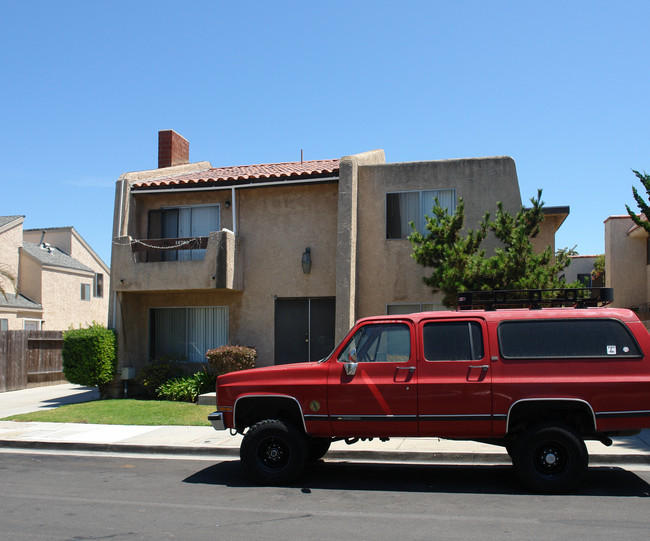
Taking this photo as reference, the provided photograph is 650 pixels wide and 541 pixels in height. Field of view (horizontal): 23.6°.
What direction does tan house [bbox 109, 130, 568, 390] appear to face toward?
toward the camera

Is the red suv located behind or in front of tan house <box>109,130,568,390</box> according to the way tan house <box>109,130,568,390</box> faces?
in front

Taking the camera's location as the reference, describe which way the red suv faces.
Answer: facing to the left of the viewer

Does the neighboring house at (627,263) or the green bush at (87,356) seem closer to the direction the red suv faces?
the green bush

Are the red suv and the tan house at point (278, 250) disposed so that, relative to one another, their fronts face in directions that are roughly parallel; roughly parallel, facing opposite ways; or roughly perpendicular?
roughly perpendicular

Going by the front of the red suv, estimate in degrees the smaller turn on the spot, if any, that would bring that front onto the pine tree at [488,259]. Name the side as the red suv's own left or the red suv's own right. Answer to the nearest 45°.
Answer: approximately 90° to the red suv's own right

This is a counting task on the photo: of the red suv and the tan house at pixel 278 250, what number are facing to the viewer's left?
1

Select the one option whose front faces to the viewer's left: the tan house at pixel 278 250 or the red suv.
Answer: the red suv

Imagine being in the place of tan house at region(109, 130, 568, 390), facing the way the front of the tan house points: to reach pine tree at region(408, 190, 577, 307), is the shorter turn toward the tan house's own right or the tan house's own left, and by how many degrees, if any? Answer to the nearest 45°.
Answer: approximately 45° to the tan house's own left

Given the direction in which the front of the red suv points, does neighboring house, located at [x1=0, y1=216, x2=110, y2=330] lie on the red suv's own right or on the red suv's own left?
on the red suv's own right
